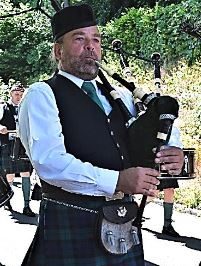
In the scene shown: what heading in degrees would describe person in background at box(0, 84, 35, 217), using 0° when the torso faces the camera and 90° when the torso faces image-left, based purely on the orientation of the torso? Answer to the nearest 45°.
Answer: approximately 315°
